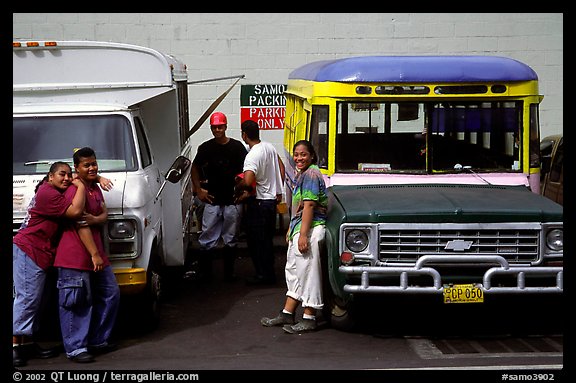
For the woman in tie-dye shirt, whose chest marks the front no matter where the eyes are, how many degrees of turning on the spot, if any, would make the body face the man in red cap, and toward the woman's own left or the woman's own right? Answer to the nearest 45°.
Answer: approximately 45° to the woman's own right

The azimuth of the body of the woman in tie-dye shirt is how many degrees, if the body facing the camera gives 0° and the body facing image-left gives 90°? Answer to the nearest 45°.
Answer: approximately 90°

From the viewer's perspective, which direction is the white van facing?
toward the camera
